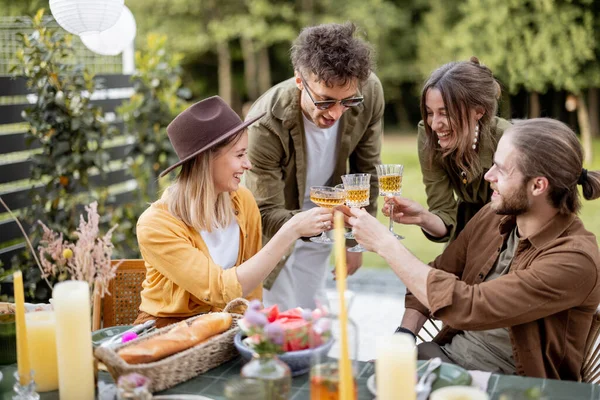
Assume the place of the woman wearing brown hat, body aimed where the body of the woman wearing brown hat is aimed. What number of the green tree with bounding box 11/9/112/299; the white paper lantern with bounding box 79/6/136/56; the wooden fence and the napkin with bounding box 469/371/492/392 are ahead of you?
1

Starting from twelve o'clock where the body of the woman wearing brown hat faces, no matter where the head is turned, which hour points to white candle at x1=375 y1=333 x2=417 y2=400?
The white candle is roughly at 1 o'clock from the woman wearing brown hat.

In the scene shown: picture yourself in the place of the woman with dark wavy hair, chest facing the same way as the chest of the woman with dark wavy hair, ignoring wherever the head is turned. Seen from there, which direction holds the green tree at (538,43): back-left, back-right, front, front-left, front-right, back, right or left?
back-right

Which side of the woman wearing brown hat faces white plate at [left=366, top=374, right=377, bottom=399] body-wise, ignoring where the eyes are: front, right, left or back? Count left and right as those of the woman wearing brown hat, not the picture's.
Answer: front

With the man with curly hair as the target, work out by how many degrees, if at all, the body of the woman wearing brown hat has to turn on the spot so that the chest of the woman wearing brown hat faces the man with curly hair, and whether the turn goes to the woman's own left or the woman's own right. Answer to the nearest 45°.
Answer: approximately 90° to the woman's own left

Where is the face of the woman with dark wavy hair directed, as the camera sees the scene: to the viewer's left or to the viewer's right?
to the viewer's left

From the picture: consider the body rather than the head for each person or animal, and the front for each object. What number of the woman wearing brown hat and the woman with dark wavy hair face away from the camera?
0

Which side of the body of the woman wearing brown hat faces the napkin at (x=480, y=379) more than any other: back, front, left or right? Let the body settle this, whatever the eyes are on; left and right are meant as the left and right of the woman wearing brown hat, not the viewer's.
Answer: front

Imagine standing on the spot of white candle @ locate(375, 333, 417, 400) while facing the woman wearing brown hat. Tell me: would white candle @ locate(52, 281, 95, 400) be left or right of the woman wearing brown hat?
left

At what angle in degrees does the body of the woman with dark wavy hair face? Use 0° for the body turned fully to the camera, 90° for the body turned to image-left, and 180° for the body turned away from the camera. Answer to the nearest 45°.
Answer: approximately 45°

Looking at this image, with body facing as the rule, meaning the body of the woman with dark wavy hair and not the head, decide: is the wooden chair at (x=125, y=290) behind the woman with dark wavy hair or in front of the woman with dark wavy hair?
in front

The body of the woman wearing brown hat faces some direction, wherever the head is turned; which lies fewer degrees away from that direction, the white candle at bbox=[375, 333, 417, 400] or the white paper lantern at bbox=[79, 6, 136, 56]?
the white candle

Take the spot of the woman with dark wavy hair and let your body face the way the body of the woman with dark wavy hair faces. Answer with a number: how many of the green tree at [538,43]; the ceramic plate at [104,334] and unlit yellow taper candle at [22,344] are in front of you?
2
